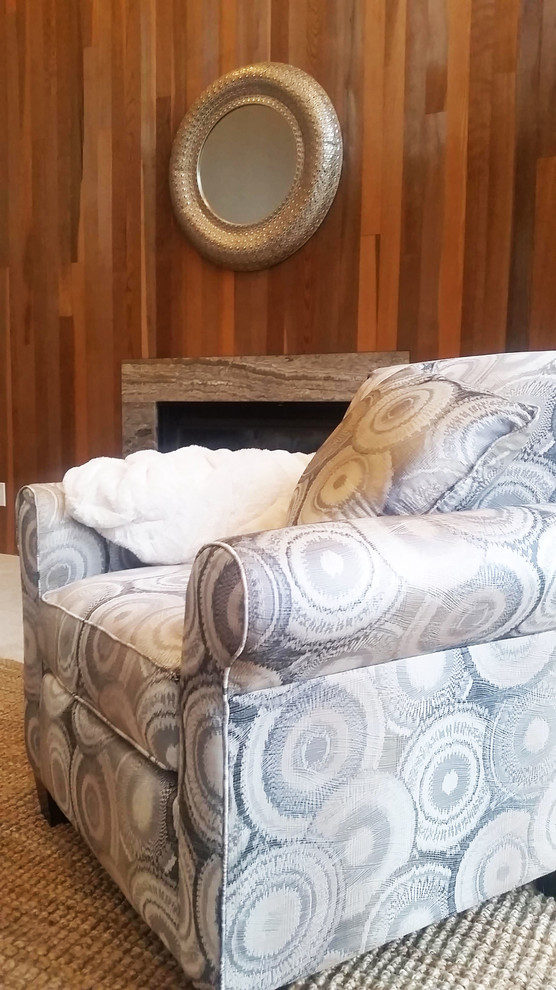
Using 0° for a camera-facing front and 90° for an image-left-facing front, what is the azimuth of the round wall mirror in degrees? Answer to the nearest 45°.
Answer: approximately 45°

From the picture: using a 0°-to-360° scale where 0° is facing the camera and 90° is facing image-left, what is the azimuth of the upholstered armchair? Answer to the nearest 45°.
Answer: approximately 45°

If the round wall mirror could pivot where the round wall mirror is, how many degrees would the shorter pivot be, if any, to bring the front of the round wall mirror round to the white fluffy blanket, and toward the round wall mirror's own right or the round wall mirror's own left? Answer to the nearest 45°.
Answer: approximately 45° to the round wall mirror's own left

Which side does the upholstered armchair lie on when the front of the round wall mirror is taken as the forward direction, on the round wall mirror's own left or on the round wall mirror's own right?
on the round wall mirror's own left
